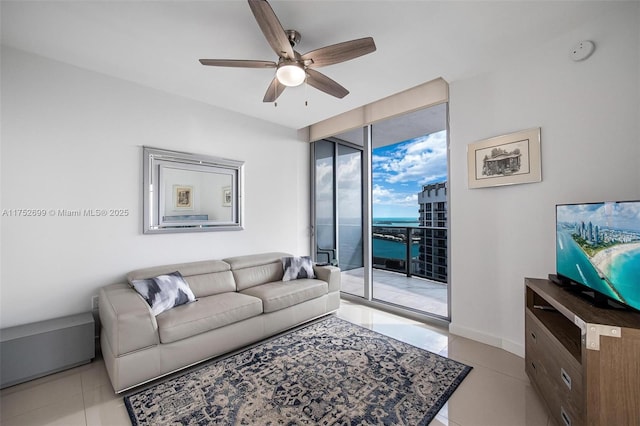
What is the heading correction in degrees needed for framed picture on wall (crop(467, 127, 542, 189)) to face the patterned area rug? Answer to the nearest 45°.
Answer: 0° — it already faces it

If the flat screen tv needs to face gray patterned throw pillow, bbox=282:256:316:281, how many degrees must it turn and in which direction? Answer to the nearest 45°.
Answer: approximately 45° to its right

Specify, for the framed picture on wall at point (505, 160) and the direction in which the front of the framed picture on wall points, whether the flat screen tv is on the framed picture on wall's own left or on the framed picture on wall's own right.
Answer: on the framed picture on wall's own left

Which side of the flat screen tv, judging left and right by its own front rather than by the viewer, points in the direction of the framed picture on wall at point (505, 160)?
right
